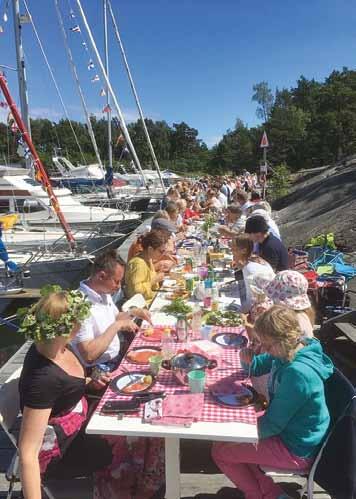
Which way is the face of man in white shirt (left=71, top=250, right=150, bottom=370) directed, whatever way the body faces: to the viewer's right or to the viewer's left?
to the viewer's right

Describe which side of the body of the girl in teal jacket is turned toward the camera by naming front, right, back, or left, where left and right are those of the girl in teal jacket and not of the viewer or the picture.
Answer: left

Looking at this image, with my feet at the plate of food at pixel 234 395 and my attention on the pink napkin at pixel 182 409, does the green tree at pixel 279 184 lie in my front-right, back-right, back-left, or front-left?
back-right

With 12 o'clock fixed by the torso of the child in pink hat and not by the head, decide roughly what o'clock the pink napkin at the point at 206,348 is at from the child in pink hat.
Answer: The pink napkin is roughly at 11 o'clock from the child in pink hat.

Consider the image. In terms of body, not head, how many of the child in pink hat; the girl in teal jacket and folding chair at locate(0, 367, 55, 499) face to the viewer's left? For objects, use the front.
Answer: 2

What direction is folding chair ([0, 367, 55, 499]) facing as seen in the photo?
to the viewer's right

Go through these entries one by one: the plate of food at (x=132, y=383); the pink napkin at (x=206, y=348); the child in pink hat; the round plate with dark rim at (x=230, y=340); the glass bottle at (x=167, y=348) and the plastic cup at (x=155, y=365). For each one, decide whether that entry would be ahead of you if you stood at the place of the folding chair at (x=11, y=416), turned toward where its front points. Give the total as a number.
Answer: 6

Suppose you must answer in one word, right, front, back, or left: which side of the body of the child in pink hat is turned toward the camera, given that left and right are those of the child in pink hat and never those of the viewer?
left

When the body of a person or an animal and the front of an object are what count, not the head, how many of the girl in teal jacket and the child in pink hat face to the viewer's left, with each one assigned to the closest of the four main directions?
2

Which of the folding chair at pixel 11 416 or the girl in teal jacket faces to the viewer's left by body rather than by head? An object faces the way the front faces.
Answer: the girl in teal jacket

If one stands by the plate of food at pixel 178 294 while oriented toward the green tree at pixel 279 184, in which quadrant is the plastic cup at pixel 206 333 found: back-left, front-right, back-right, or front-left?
back-right

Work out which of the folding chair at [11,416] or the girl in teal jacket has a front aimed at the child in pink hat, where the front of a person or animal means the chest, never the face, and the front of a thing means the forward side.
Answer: the folding chair
